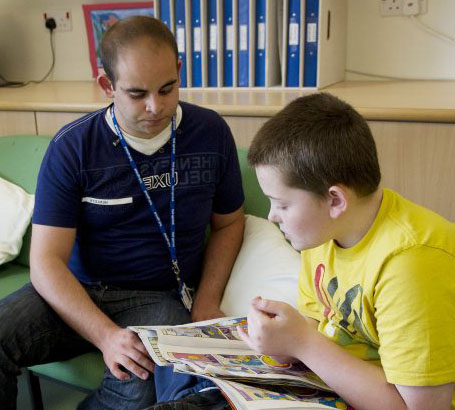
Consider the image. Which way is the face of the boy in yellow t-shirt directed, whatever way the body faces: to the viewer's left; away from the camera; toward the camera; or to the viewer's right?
to the viewer's left

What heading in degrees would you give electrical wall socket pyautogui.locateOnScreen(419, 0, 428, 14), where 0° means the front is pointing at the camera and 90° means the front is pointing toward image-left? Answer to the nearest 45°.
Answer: approximately 0°

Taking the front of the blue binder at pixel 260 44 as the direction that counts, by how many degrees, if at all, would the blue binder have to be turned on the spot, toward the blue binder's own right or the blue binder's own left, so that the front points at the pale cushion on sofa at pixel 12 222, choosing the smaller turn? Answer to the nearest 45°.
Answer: approximately 45° to the blue binder's own right

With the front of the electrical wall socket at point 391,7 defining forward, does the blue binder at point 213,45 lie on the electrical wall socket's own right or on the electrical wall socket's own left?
on the electrical wall socket's own right

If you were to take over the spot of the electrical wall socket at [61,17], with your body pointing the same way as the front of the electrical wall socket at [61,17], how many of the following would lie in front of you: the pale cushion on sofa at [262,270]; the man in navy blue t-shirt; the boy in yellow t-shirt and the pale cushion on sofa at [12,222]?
4

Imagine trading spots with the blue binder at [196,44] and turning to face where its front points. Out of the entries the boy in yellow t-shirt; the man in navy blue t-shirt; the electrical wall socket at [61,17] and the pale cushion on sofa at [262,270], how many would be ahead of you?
3
